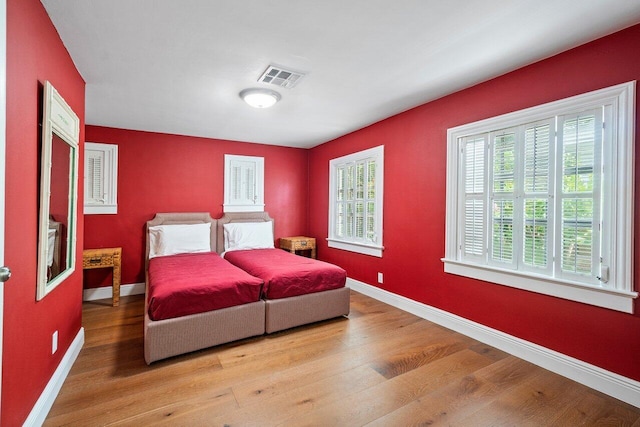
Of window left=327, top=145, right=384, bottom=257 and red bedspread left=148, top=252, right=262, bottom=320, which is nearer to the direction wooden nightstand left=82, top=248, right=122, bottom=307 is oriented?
the red bedspread

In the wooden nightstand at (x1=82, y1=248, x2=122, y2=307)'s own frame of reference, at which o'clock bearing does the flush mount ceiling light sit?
The flush mount ceiling light is roughly at 11 o'clock from the wooden nightstand.

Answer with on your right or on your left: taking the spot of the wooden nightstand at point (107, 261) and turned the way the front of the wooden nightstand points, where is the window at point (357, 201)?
on your left

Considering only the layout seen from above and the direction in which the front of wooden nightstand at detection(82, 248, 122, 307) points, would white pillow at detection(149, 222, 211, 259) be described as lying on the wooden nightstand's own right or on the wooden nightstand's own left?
on the wooden nightstand's own left

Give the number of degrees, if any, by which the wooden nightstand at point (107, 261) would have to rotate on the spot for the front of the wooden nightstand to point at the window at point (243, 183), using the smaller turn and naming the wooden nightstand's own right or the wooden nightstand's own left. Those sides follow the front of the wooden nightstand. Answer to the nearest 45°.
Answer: approximately 90° to the wooden nightstand's own left

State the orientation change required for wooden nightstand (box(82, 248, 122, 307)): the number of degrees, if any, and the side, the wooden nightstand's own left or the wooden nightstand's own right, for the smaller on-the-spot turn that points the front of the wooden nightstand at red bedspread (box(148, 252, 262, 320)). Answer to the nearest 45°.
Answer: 0° — it already faces it

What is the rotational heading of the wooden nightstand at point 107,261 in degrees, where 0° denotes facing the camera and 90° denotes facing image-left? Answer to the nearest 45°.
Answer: approximately 0°

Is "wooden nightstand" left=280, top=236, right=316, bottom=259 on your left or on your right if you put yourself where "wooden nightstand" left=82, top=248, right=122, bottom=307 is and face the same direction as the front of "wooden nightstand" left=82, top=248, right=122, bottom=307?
on your left

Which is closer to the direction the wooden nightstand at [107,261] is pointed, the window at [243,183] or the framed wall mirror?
the framed wall mirror

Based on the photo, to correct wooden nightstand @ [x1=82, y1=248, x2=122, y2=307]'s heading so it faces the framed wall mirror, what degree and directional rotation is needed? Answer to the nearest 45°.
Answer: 0° — it already faces it

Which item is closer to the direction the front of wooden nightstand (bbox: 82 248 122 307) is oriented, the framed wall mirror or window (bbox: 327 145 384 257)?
the framed wall mirror
